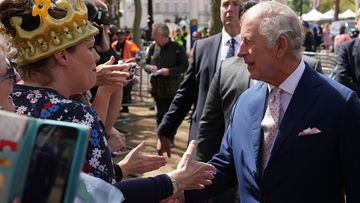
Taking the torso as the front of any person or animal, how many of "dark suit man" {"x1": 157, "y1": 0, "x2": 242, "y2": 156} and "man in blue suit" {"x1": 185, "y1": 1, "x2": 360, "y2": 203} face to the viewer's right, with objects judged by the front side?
0

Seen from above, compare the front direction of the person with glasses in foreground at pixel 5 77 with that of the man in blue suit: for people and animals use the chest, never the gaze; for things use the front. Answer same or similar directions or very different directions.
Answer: very different directions

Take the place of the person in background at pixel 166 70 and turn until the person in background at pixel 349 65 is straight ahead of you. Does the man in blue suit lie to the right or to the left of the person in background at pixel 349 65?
right

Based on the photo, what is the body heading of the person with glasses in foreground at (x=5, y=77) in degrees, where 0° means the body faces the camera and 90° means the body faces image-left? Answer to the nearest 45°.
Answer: approximately 270°

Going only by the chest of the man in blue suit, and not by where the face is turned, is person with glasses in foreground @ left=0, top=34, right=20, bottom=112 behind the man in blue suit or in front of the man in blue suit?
in front

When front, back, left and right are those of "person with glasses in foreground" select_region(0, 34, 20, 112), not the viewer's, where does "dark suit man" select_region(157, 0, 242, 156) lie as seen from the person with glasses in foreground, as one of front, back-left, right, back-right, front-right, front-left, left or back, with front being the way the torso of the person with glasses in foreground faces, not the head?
front-left

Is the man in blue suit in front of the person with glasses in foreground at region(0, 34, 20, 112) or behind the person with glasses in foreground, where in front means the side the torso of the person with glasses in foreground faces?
in front

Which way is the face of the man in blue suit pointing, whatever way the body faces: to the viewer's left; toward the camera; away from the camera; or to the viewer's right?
to the viewer's left

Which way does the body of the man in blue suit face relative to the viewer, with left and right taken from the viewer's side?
facing the viewer and to the left of the viewer

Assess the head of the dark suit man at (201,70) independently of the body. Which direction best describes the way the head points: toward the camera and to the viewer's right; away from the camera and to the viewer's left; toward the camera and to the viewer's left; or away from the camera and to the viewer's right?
toward the camera and to the viewer's left

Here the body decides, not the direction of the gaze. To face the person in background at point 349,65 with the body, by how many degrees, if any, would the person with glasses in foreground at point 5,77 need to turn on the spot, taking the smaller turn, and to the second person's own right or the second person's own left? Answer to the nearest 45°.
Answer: approximately 45° to the second person's own left
